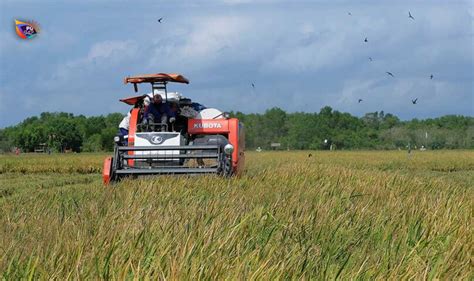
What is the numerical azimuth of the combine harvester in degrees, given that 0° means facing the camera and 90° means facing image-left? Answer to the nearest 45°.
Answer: approximately 0°
